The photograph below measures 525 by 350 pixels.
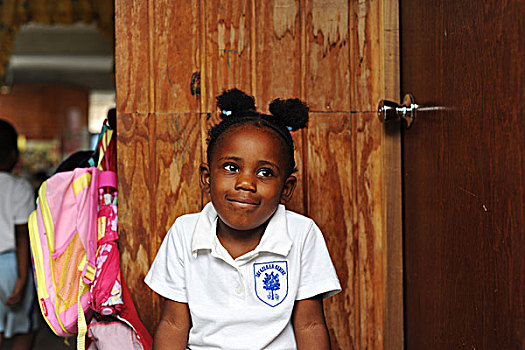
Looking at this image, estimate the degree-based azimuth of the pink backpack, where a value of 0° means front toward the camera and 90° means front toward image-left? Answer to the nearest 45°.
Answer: approximately 90°

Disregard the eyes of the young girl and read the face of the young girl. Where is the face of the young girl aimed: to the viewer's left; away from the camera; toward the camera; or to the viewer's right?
toward the camera

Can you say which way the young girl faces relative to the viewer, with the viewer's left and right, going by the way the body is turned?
facing the viewer

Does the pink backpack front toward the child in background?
no

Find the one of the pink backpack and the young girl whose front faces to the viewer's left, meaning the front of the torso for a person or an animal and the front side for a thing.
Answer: the pink backpack

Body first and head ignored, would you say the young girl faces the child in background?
no

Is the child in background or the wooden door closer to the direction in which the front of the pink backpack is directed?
the child in background

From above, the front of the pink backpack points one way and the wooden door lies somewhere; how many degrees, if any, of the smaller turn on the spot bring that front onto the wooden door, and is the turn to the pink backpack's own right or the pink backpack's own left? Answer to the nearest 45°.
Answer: approximately 135° to the pink backpack's own left

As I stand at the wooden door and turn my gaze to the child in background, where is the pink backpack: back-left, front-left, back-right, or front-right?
front-left
